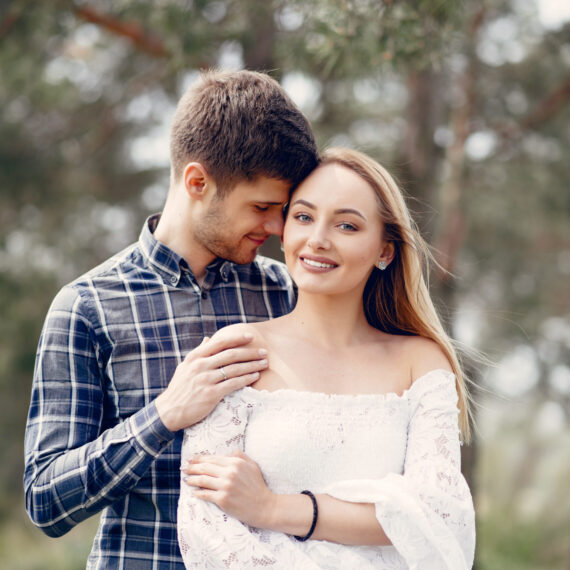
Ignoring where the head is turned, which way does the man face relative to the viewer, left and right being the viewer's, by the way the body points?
facing the viewer and to the right of the viewer
